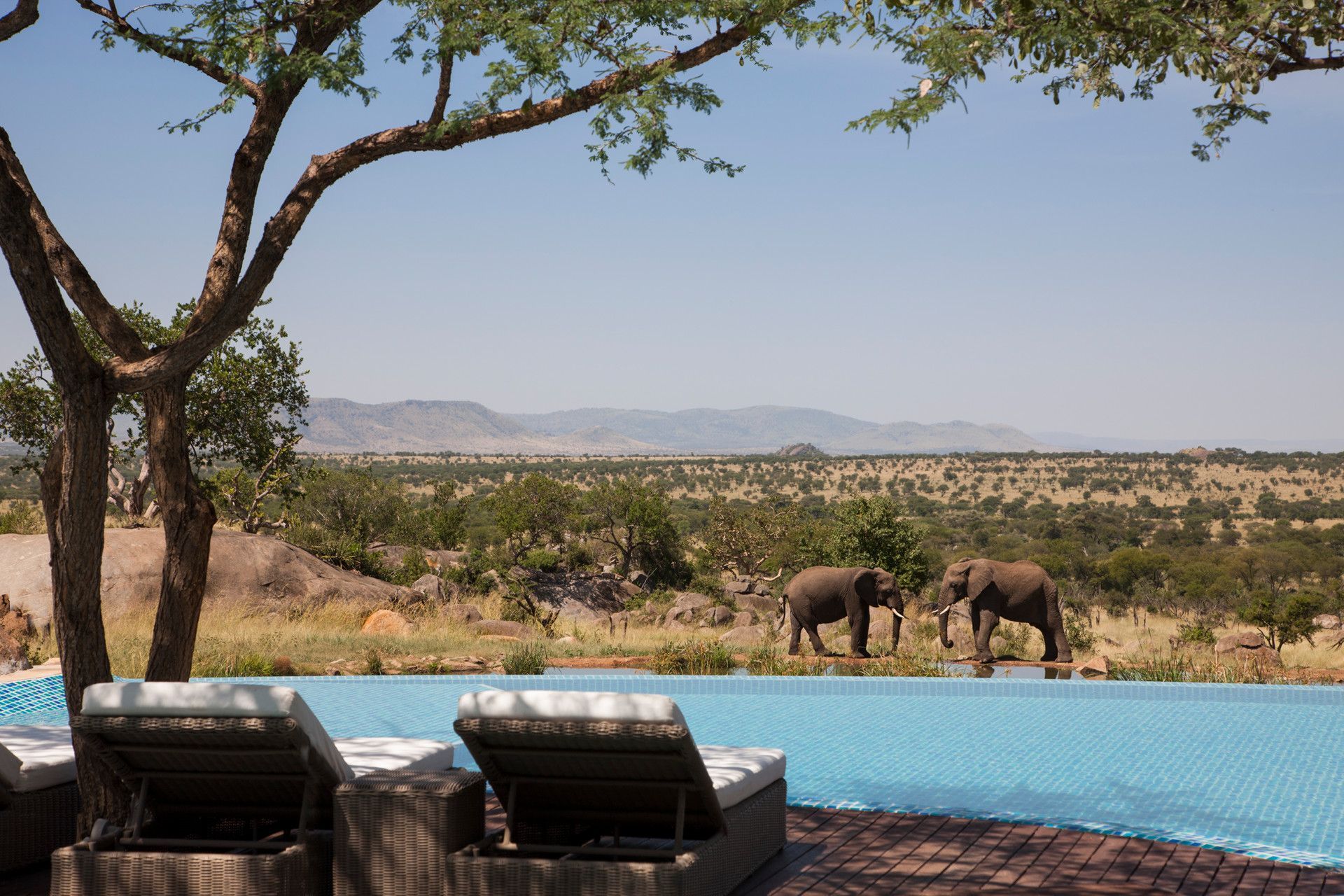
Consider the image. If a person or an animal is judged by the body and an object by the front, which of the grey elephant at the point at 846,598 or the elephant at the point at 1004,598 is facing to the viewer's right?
the grey elephant

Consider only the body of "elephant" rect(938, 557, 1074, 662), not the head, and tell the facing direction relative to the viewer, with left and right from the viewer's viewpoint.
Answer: facing to the left of the viewer

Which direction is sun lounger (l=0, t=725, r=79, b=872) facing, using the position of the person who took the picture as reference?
facing away from the viewer and to the right of the viewer

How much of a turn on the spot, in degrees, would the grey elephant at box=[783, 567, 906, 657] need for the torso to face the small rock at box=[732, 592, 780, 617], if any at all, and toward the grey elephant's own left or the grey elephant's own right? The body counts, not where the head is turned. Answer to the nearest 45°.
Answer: approximately 90° to the grey elephant's own left

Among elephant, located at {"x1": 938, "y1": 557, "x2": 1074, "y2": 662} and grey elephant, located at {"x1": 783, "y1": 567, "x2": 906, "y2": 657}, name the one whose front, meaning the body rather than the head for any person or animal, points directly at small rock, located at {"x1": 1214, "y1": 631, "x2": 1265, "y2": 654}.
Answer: the grey elephant

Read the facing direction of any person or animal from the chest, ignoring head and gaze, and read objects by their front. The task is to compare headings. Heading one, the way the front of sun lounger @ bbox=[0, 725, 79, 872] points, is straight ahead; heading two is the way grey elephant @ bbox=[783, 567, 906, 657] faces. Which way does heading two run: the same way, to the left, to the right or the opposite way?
to the right

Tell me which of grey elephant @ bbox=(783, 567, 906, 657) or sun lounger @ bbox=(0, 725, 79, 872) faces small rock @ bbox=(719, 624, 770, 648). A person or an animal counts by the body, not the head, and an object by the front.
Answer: the sun lounger

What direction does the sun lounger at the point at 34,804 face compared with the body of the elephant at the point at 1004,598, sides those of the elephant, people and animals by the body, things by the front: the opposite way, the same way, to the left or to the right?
to the right

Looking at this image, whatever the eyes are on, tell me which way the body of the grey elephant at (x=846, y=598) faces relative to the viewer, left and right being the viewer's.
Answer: facing to the right of the viewer

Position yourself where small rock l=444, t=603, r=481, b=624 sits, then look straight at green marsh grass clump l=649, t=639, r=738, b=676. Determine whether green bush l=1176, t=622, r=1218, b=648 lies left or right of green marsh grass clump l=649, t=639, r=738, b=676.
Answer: left

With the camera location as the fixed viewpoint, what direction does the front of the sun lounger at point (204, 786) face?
facing away from the viewer and to the right of the viewer

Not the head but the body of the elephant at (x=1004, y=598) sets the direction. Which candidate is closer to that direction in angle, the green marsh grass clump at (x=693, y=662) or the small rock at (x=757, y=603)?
the green marsh grass clump
